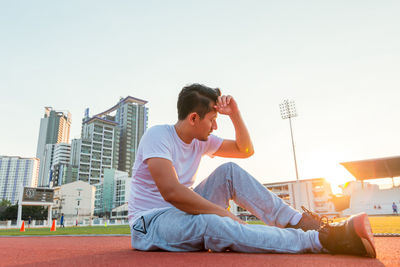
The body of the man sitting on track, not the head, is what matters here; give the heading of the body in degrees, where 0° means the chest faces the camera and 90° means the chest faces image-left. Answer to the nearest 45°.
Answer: approximately 270°
